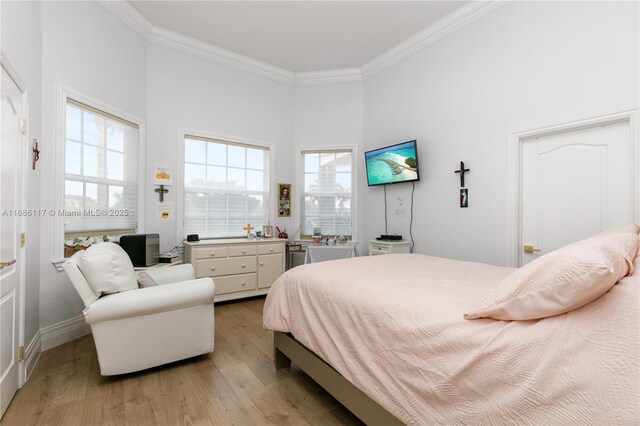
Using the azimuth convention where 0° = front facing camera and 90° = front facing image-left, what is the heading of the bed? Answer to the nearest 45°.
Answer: approximately 135°

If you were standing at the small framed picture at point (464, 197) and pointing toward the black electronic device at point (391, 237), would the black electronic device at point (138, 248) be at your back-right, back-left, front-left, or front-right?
front-left

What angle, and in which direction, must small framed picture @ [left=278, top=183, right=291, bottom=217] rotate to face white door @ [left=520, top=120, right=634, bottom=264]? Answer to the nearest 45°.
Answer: approximately 45° to its left

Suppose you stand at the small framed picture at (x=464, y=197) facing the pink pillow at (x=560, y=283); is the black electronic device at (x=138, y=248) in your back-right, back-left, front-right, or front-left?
front-right

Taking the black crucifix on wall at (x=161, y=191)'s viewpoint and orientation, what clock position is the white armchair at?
The white armchair is roughly at 12 o'clock from the black crucifix on wall.

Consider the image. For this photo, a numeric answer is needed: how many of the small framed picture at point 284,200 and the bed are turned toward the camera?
1

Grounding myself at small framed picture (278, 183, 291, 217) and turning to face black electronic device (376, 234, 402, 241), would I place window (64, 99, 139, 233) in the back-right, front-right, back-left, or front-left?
back-right

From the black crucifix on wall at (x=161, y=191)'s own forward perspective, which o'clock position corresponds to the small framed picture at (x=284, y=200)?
The small framed picture is roughly at 9 o'clock from the black crucifix on wall.

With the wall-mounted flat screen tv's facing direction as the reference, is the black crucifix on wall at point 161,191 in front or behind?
in front

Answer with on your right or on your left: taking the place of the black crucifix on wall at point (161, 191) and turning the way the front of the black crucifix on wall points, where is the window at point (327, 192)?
on your left

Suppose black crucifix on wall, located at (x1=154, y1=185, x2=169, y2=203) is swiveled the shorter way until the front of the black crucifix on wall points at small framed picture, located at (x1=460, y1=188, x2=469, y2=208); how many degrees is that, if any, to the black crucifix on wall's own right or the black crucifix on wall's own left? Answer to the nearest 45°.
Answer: approximately 45° to the black crucifix on wall's own left

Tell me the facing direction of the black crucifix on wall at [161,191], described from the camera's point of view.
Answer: facing the viewer

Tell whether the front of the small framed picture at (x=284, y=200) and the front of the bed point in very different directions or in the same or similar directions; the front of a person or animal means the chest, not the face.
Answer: very different directions

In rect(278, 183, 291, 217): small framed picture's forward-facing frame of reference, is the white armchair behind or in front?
in front

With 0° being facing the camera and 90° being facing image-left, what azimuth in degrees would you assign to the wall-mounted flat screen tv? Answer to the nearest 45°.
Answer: approximately 45°

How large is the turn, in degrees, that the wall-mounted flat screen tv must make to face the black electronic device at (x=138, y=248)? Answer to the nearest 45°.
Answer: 0° — it already faces it

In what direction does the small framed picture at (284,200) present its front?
toward the camera
